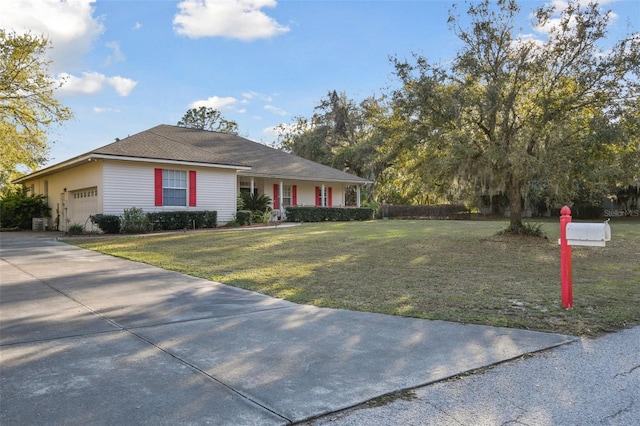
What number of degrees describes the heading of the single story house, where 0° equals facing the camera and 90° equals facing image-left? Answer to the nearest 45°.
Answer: approximately 315°

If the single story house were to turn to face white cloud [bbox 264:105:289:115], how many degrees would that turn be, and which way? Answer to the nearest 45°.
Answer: approximately 135° to its left

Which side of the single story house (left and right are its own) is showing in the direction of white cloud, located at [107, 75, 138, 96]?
back

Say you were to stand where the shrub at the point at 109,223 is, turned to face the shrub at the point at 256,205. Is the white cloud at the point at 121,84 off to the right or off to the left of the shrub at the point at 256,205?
left

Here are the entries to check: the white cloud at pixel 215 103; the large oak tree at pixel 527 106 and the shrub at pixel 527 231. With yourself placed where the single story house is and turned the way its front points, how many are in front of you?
2

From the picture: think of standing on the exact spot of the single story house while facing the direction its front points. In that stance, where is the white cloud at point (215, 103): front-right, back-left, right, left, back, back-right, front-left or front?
back-left

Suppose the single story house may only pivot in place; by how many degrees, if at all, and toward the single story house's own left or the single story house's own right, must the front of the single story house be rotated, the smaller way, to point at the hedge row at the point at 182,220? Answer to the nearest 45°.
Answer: approximately 45° to the single story house's own right
